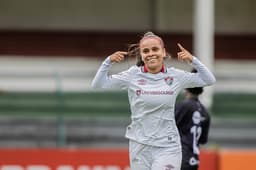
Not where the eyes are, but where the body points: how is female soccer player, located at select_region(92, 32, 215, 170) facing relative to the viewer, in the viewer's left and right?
facing the viewer

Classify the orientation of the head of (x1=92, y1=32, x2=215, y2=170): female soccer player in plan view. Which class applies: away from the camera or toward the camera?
toward the camera

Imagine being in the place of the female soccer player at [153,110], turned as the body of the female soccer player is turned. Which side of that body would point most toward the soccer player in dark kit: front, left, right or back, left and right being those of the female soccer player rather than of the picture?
back
